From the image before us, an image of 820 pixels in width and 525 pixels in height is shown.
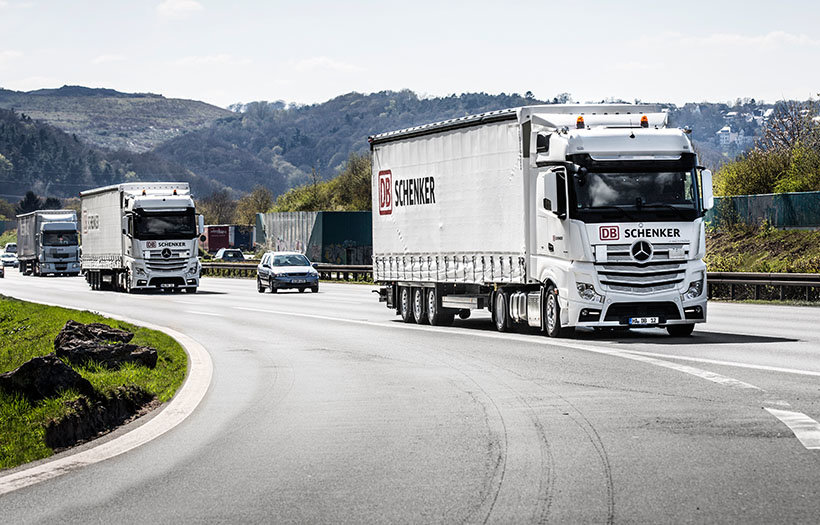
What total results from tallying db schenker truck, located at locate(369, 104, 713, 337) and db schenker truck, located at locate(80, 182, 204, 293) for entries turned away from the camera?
0

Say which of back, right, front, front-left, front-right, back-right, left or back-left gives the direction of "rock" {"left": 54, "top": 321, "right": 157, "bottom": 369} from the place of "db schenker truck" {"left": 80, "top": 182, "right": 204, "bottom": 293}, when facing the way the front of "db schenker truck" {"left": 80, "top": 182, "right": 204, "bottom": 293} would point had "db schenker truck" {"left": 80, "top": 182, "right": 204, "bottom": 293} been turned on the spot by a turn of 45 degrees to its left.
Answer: right

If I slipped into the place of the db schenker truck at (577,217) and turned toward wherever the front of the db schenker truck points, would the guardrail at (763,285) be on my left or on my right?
on my left

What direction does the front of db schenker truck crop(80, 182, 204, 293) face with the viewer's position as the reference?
facing the viewer and to the right of the viewer

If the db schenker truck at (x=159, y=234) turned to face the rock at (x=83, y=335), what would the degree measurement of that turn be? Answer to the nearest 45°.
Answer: approximately 45° to its right

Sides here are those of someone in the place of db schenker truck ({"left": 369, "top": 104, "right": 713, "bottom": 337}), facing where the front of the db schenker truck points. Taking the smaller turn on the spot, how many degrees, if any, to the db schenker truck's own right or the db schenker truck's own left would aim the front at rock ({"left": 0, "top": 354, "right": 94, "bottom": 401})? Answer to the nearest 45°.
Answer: approximately 90° to the db schenker truck's own right

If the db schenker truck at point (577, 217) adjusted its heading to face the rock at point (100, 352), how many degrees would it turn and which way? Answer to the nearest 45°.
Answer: approximately 90° to its right

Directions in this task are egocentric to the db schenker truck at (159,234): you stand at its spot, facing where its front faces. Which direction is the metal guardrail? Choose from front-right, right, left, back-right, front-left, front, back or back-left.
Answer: front
